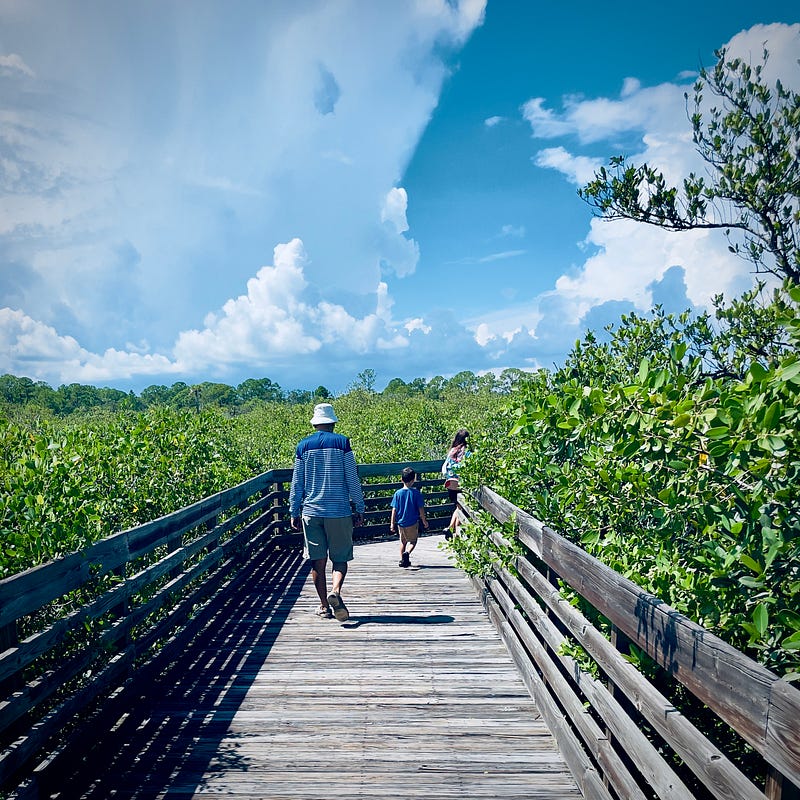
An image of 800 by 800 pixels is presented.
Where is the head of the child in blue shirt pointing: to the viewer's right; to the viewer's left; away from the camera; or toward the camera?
away from the camera

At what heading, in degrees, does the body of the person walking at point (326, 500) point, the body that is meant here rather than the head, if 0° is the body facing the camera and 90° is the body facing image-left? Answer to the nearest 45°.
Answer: approximately 180°

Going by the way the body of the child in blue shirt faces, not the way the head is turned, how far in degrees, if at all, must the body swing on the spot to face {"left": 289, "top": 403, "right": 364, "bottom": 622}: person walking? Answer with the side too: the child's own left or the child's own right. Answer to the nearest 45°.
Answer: approximately 180°

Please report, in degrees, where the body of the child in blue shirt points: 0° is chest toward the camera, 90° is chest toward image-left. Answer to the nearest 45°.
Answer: approximately 180°

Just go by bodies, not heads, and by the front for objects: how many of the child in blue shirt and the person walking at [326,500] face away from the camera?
2

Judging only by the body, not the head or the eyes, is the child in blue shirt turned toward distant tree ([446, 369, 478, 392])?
yes

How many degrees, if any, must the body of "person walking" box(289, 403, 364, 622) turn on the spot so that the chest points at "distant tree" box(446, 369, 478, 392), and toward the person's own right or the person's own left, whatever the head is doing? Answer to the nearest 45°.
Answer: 0° — they already face it
